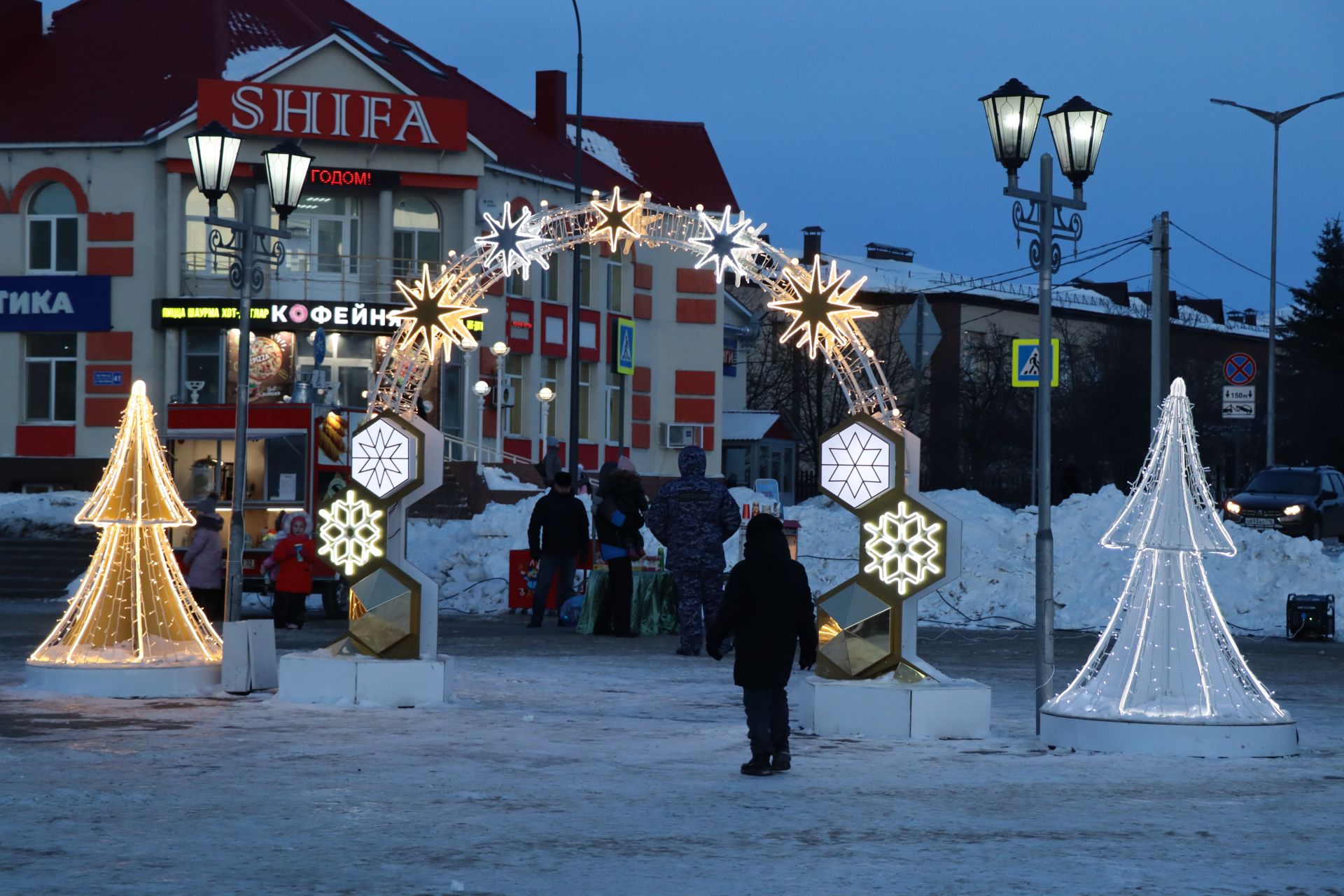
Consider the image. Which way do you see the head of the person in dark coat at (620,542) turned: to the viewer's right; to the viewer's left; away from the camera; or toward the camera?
away from the camera

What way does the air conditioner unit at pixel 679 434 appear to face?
toward the camera

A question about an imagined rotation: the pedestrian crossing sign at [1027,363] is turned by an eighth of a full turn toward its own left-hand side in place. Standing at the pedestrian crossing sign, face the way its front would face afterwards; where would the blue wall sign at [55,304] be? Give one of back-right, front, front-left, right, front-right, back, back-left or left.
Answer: back

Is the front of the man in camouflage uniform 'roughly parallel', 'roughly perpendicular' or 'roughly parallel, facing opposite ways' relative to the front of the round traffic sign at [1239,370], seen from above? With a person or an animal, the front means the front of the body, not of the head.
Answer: roughly parallel, facing opposite ways

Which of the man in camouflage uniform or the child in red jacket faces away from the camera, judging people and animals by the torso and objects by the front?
the man in camouflage uniform

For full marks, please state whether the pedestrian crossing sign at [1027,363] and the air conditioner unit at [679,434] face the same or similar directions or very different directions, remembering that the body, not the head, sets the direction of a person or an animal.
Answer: same or similar directions

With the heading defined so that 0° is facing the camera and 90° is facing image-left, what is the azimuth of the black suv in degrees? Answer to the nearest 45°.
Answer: approximately 45°

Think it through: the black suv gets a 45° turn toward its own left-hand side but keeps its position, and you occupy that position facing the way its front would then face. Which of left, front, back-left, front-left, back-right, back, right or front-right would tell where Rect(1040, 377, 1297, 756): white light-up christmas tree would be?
front

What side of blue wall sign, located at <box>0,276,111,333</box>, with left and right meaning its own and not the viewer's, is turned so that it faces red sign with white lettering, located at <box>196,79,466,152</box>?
left

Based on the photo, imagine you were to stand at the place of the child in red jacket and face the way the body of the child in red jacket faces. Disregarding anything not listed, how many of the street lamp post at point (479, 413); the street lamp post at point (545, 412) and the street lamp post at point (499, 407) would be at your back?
3

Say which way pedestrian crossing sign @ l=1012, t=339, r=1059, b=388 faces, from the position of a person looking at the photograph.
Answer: facing the viewer

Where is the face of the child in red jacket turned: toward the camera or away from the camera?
toward the camera

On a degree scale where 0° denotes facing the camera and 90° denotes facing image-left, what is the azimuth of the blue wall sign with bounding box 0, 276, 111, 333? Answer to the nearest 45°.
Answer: approximately 0°

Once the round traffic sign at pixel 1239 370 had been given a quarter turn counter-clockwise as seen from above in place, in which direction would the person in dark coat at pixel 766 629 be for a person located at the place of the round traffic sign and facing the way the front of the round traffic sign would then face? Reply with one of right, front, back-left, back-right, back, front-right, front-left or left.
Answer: right

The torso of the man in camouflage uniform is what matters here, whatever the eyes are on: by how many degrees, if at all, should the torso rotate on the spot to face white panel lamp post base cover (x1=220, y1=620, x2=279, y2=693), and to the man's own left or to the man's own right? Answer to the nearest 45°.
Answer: approximately 135° to the man's own left

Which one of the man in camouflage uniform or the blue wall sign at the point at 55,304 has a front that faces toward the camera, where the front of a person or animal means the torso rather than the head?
the blue wall sign
